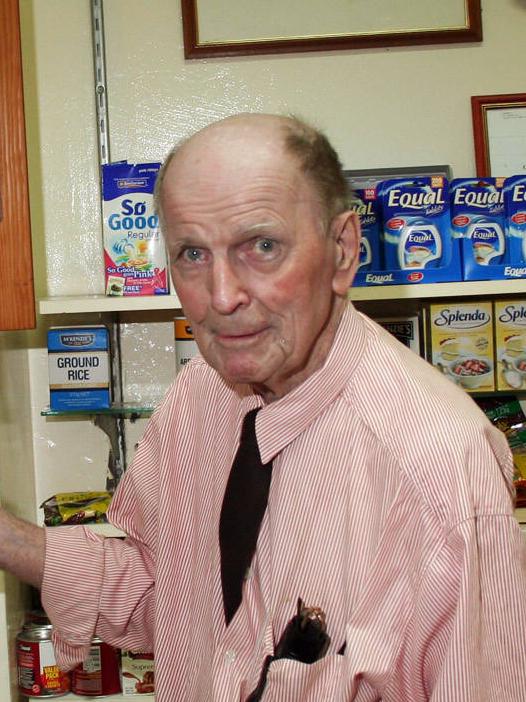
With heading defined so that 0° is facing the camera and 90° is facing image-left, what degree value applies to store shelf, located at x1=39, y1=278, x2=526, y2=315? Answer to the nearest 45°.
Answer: approximately 0°

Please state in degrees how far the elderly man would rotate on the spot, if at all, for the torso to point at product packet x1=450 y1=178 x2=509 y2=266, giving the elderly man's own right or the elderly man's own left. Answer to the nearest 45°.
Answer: approximately 180°

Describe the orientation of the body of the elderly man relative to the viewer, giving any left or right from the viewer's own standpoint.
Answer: facing the viewer and to the left of the viewer
